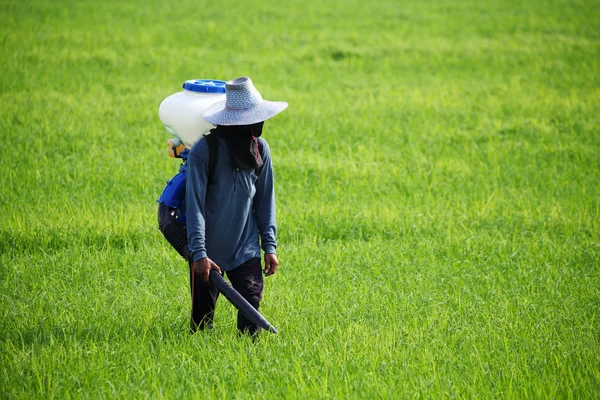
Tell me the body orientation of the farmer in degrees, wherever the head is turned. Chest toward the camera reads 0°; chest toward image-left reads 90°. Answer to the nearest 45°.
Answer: approximately 315°
